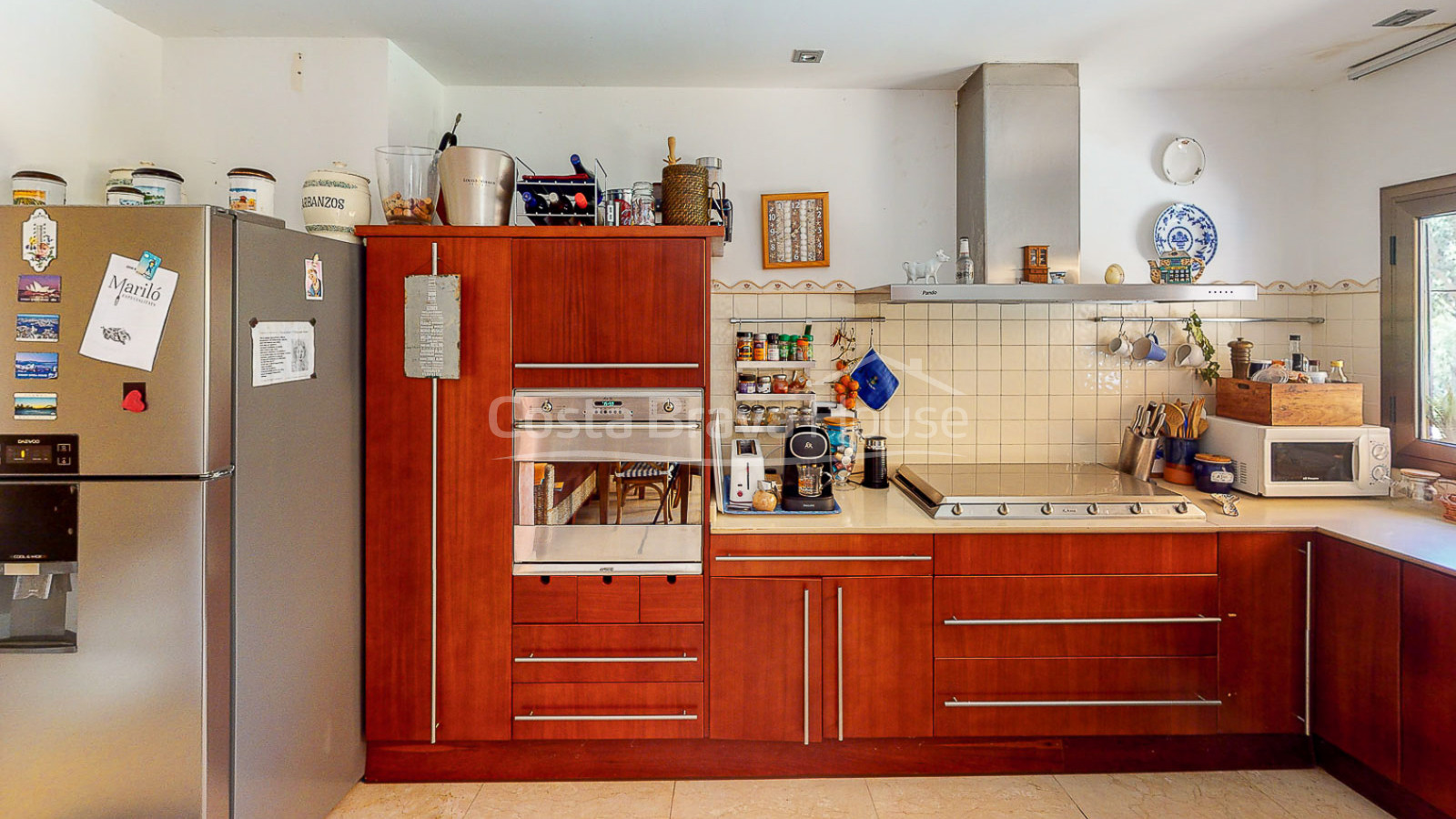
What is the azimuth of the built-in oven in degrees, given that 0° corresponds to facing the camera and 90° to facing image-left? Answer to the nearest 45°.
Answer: approximately 0°

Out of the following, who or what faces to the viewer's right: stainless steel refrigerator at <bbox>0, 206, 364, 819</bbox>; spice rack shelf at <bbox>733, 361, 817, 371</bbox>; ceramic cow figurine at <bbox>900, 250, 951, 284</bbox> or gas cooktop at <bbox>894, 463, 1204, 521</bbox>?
the ceramic cow figurine

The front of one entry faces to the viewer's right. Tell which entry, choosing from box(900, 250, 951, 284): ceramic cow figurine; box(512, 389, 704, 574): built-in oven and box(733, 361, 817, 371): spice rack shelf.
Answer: the ceramic cow figurine

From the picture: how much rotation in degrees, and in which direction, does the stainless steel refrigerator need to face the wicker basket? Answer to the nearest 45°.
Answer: approximately 135° to its left

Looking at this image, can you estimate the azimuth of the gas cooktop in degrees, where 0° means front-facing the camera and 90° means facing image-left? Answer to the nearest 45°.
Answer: approximately 0°

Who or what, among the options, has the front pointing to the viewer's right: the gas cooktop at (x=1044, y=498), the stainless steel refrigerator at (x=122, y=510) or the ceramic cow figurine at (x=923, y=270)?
the ceramic cow figurine

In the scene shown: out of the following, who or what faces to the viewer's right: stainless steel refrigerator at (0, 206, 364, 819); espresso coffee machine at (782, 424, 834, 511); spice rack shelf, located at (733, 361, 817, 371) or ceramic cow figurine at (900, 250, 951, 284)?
the ceramic cow figurine

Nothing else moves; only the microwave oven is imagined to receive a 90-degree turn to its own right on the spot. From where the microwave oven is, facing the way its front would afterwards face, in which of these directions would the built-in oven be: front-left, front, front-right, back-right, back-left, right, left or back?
front

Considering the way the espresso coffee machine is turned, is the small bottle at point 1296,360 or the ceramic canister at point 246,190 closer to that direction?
the ceramic canister

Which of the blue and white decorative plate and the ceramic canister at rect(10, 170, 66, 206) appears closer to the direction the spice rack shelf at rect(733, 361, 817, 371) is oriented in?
the ceramic canister

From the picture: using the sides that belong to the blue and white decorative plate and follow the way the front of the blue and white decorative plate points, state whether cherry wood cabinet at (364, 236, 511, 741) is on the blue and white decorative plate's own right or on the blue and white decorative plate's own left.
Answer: on the blue and white decorative plate's own right
